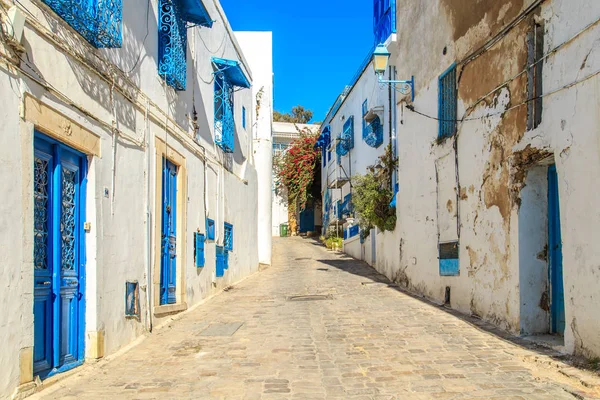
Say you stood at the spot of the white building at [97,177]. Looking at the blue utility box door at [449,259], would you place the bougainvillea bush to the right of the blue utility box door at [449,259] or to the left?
left

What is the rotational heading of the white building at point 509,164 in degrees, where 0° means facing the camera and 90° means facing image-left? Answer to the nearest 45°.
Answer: approximately 45°

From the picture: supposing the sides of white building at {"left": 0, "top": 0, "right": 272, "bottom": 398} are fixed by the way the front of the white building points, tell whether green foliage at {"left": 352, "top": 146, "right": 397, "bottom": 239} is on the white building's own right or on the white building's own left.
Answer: on the white building's own left

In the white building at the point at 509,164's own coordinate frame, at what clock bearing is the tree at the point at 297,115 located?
The tree is roughly at 4 o'clock from the white building.

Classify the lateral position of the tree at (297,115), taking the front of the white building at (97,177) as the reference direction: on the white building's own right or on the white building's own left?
on the white building's own left

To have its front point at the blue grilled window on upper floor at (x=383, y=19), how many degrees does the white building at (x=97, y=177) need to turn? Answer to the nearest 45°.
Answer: approximately 90° to its left
